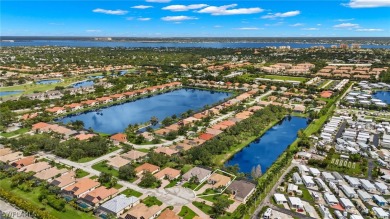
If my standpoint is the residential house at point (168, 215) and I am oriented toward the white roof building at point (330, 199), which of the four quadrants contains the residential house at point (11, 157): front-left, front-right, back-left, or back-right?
back-left

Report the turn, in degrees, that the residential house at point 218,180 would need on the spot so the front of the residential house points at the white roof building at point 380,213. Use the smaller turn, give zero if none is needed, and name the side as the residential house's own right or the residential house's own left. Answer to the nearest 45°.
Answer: approximately 135° to the residential house's own left

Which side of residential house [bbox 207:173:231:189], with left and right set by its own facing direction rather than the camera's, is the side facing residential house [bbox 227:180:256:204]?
left

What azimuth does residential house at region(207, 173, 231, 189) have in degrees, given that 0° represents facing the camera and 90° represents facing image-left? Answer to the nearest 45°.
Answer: approximately 45°

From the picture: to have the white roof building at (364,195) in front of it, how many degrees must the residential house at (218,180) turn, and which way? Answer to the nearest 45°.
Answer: approximately 135° to its left

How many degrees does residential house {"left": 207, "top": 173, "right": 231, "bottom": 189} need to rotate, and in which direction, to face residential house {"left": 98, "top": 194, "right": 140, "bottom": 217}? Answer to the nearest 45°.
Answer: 0° — it already faces it

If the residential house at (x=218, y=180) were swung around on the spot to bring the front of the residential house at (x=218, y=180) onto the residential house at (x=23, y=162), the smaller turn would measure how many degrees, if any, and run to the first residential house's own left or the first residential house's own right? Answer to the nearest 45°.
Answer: approximately 45° to the first residential house's own right

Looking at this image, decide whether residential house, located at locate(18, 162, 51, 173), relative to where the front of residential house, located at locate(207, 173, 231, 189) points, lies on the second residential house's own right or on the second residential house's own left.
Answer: on the second residential house's own right

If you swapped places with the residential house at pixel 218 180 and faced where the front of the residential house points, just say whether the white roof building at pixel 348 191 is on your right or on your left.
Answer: on your left

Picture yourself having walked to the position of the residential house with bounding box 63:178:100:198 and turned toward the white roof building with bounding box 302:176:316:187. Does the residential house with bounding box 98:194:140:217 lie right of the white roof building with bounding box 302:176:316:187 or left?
right

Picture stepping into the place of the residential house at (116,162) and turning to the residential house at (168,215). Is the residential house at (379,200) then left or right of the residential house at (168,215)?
left
